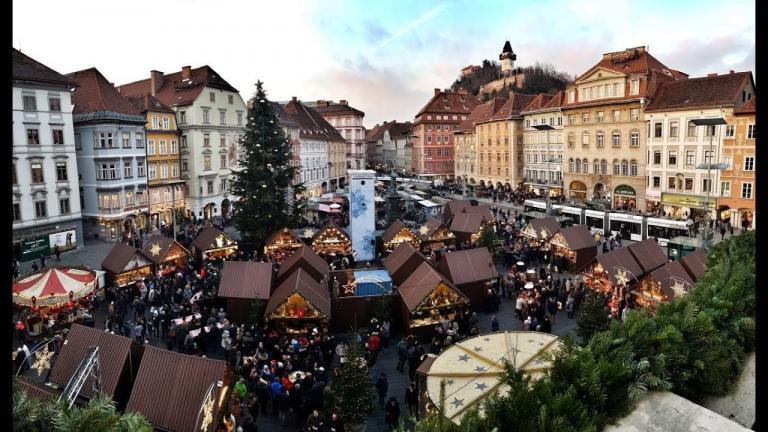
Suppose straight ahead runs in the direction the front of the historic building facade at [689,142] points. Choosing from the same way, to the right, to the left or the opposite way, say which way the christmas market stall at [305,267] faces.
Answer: to the left

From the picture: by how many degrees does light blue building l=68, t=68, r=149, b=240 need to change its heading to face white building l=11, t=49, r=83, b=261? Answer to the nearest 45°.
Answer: approximately 90° to its right

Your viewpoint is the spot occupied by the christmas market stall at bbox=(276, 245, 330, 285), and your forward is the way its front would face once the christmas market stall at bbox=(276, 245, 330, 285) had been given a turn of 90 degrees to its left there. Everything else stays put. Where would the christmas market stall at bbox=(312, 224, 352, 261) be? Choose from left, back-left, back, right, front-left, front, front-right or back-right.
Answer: left

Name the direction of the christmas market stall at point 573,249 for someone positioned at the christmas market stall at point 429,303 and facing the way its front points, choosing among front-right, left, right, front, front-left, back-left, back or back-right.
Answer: left

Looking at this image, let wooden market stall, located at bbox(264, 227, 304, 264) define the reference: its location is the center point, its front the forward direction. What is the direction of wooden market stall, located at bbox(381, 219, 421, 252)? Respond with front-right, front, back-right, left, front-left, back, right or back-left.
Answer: left

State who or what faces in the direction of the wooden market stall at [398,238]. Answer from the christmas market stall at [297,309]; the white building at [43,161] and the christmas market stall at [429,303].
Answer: the white building

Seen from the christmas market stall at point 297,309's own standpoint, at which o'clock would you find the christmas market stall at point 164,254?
the christmas market stall at point 164,254 is roughly at 5 o'clock from the christmas market stall at point 297,309.

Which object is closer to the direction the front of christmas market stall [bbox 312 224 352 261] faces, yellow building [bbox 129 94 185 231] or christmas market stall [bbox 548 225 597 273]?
the christmas market stall

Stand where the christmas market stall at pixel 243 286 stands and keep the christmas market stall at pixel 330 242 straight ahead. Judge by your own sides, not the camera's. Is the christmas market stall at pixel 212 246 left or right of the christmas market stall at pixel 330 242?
left

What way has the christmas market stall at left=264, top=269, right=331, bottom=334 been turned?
toward the camera

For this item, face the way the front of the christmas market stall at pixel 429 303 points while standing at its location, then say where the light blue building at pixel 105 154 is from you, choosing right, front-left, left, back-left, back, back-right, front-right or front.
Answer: back

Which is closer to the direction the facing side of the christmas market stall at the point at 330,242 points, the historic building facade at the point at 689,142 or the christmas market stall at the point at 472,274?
the christmas market stall

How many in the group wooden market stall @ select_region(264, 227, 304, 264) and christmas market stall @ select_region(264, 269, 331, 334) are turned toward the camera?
2

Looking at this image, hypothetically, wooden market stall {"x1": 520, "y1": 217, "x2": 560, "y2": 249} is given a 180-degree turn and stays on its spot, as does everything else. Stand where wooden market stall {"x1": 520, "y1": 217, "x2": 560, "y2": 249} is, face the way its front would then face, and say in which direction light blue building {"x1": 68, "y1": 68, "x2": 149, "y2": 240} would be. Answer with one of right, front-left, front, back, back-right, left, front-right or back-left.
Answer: back-left

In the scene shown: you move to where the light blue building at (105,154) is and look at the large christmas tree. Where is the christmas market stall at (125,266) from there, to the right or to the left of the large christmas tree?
right

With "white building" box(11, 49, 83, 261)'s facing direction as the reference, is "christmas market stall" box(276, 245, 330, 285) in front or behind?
in front
